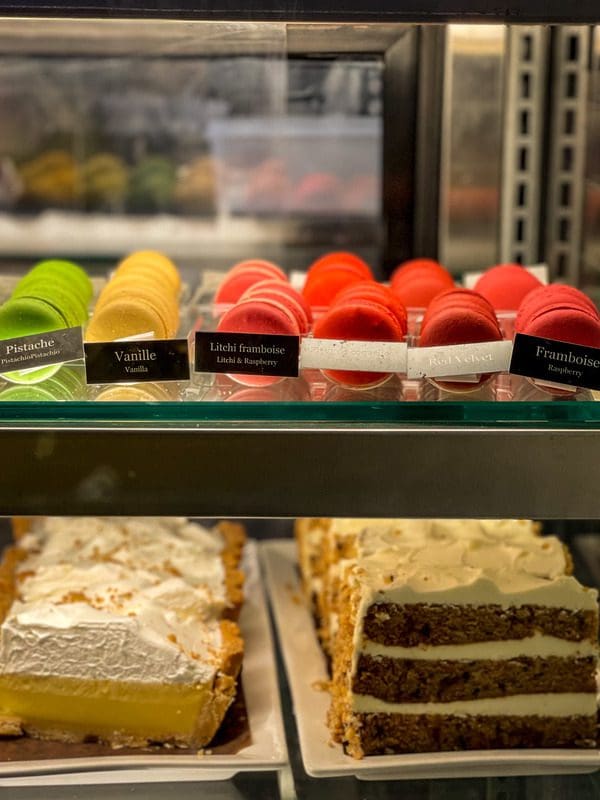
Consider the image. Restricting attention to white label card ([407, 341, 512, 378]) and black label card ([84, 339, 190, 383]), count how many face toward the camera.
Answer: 2

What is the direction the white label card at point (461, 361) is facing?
toward the camera

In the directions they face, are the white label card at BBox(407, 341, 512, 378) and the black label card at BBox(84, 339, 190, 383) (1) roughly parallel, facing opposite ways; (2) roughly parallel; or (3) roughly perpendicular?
roughly parallel

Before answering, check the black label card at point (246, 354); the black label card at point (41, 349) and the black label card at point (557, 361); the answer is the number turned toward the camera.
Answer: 3

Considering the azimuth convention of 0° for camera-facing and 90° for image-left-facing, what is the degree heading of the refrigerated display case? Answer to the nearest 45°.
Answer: approximately 0°

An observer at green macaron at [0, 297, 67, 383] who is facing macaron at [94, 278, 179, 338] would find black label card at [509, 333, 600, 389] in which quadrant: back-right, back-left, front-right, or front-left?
front-right

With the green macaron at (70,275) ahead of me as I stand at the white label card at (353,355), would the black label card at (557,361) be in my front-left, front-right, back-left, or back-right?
back-right

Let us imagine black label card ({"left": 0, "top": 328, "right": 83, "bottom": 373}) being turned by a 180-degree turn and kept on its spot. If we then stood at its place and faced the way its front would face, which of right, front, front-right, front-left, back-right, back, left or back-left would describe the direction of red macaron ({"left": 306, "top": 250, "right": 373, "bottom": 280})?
front-right

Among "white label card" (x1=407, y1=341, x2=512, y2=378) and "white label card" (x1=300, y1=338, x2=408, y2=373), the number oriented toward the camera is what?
2

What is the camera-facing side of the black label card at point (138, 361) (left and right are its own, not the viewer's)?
front

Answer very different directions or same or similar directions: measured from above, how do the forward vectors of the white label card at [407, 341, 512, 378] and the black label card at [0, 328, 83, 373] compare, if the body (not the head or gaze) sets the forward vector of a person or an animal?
same or similar directions

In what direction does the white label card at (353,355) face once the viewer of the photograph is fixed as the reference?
facing the viewer
